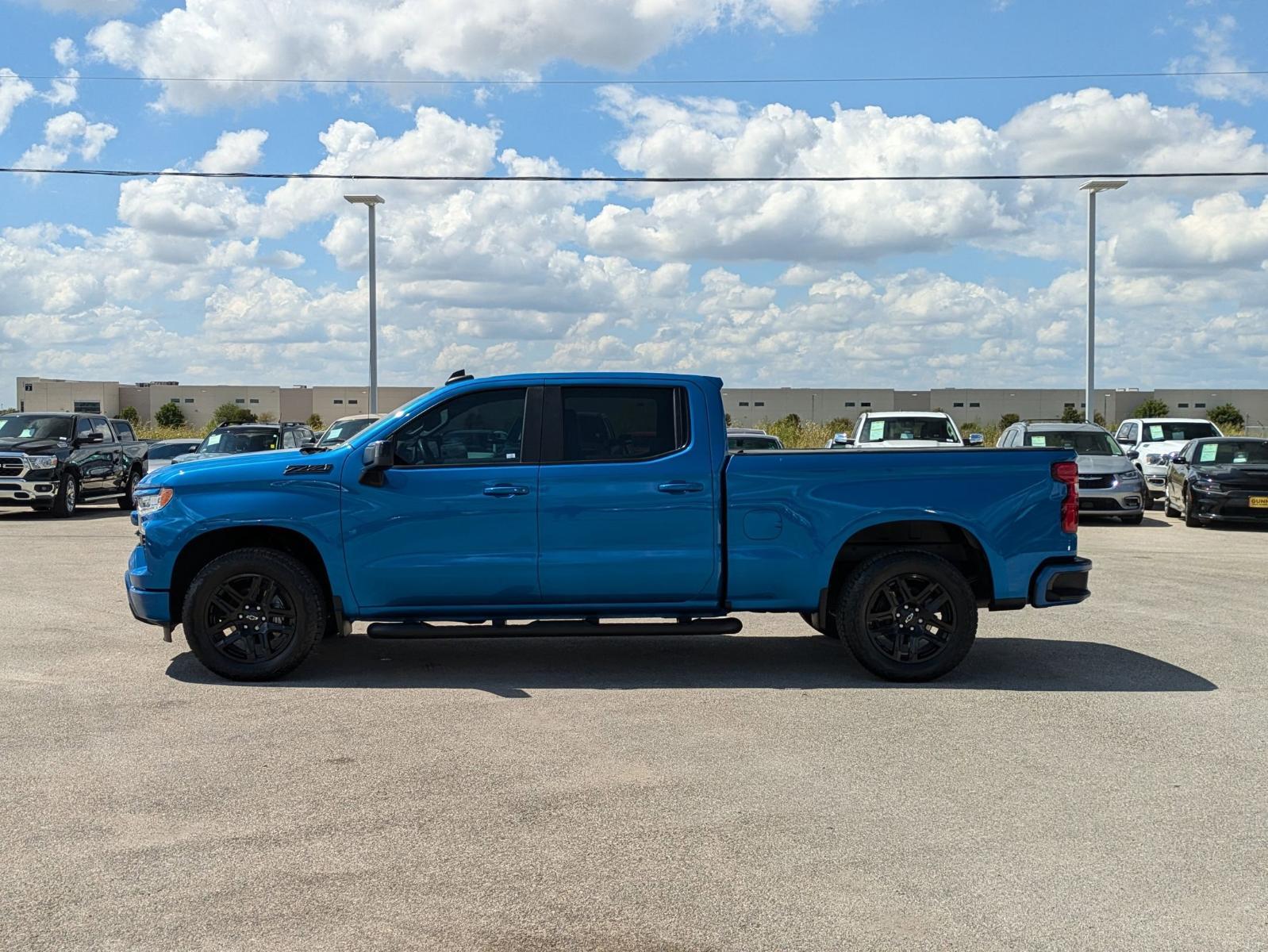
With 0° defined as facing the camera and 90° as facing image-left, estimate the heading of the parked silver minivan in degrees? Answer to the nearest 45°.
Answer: approximately 315°

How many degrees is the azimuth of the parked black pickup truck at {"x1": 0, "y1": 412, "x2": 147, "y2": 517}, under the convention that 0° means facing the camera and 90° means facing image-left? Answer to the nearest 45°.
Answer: approximately 45°

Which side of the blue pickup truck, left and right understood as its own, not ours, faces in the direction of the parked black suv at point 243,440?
right

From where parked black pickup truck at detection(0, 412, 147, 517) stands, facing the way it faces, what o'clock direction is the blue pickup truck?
The blue pickup truck is roughly at 10 o'clock from the parked black pickup truck.

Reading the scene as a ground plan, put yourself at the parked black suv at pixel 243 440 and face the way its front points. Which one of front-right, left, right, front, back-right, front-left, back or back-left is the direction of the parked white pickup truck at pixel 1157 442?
back-left

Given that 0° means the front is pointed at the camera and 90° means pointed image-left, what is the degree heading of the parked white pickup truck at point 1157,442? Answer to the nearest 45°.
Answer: approximately 315°

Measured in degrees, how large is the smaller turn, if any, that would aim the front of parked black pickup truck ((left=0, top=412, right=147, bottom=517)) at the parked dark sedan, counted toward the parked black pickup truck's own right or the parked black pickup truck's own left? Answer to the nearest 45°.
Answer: approximately 90° to the parked black pickup truck's own left

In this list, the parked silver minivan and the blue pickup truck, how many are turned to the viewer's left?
1

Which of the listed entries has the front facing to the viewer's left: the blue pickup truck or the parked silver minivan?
the blue pickup truck

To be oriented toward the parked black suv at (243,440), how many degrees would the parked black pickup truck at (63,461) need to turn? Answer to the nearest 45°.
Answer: approximately 135° to its left

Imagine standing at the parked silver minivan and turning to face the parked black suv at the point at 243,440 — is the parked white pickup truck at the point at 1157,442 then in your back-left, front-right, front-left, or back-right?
back-right

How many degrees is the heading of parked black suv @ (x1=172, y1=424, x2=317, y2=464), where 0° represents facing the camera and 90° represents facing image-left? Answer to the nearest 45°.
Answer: approximately 45°

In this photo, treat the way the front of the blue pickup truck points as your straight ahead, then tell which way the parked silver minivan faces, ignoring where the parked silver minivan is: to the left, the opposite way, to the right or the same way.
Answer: to the left

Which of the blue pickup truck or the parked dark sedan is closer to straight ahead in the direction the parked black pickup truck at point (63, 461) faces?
the blue pickup truck

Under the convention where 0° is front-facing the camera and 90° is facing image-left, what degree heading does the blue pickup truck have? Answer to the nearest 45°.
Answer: approximately 90°

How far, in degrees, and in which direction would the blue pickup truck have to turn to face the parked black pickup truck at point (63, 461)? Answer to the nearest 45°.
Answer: approximately 45° to its right
